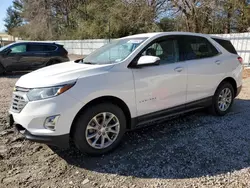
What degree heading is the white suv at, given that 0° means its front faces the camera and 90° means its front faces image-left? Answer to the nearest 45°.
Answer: approximately 45°

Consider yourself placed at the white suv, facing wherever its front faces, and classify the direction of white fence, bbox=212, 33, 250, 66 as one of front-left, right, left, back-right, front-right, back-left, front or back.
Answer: back

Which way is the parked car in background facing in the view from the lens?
facing to the left of the viewer

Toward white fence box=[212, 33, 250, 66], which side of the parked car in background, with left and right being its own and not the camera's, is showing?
back
